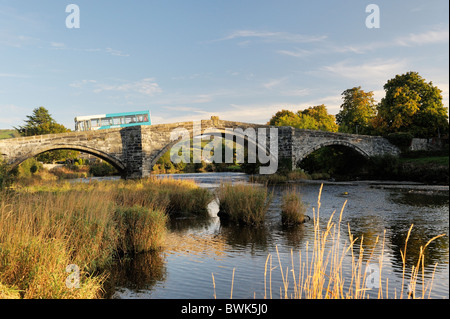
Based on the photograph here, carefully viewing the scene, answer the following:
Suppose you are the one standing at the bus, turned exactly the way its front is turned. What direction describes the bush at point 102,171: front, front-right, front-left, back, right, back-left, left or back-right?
right

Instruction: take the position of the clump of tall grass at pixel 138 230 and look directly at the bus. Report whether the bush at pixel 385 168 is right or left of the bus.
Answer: right
